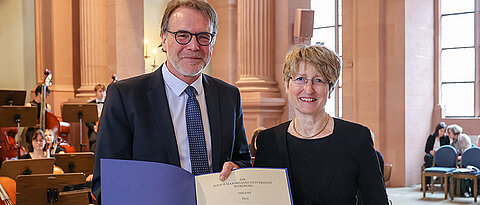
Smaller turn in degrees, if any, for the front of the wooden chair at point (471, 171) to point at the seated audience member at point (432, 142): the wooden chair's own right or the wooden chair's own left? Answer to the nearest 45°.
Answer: approximately 90° to the wooden chair's own right

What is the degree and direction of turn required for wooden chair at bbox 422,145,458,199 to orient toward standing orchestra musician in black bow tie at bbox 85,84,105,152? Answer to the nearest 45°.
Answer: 0° — it already faces them

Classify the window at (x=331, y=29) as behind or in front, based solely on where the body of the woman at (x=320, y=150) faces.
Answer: behind

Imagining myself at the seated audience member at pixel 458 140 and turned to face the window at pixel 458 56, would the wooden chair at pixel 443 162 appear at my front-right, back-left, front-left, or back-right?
back-left

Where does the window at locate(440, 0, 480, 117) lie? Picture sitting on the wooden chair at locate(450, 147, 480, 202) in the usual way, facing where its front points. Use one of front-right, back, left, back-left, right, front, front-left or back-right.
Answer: back-right

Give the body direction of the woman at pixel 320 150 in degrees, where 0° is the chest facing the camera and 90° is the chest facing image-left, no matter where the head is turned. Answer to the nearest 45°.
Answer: approximately 0°

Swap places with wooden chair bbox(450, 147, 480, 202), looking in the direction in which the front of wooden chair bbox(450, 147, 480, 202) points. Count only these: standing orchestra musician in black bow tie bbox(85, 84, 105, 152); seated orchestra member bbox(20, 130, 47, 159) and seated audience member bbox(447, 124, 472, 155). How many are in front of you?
2

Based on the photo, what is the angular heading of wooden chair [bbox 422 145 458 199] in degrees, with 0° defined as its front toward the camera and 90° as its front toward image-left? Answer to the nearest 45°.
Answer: approximately 45°

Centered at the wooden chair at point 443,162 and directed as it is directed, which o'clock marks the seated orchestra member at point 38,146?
The seated orchestra member is roughly at 12 o'clock from the wooden chair.

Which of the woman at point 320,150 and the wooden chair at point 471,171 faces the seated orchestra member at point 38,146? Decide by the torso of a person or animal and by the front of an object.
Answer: the wooden chair
